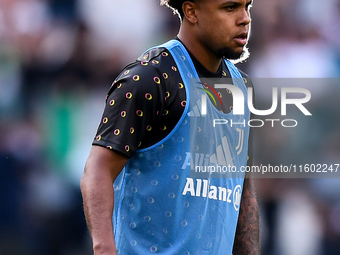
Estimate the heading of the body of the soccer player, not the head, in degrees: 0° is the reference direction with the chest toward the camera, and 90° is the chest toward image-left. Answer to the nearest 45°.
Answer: approximately 315°

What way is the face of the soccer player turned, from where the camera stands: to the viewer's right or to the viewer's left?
to the viewer's right
